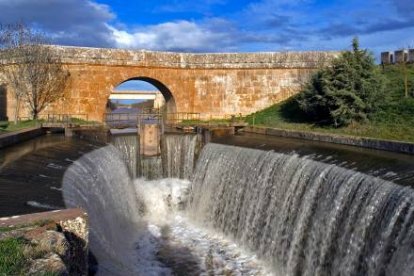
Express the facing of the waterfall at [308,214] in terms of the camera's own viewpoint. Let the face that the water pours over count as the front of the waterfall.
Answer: facing the viewer and to the left of the viewer

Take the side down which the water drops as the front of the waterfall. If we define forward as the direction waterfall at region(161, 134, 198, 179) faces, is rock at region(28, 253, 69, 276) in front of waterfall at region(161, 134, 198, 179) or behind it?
in front

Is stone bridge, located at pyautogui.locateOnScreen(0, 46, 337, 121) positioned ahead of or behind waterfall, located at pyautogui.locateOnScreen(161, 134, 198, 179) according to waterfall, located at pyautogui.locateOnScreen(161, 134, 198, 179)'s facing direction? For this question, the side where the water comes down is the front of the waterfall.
behind

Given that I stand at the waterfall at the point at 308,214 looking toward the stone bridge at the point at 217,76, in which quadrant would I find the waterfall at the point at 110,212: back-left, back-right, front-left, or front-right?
front-left

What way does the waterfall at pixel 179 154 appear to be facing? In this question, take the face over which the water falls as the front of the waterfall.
toward the camera

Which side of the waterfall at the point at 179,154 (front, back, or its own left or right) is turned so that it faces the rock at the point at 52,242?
front

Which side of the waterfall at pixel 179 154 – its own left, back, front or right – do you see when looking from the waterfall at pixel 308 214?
front

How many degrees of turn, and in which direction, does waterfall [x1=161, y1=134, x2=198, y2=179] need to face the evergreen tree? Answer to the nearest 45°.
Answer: approximately 90° to its left

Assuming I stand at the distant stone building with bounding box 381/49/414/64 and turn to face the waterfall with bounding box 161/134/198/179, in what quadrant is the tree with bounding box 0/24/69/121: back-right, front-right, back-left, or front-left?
front-right

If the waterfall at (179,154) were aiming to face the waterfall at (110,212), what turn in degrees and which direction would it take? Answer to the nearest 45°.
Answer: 0° — it already faces it

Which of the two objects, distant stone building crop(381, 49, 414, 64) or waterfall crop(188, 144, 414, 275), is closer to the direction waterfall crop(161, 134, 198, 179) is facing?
the waterfall

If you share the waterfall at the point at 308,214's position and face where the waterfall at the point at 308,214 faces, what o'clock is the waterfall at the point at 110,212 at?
the waterfall at the point at 110,212 is roughly at 2 o'clock from the waterfall at the point at 308,214.

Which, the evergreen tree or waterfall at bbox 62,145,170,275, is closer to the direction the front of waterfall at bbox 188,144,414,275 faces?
the waterfall

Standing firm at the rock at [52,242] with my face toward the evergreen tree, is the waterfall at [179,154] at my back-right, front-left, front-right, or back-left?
front-left

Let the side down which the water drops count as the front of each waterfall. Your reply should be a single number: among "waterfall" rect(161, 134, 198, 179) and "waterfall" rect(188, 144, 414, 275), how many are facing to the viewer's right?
0

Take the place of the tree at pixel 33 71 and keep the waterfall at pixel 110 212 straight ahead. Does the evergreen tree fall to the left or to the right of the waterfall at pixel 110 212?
left
